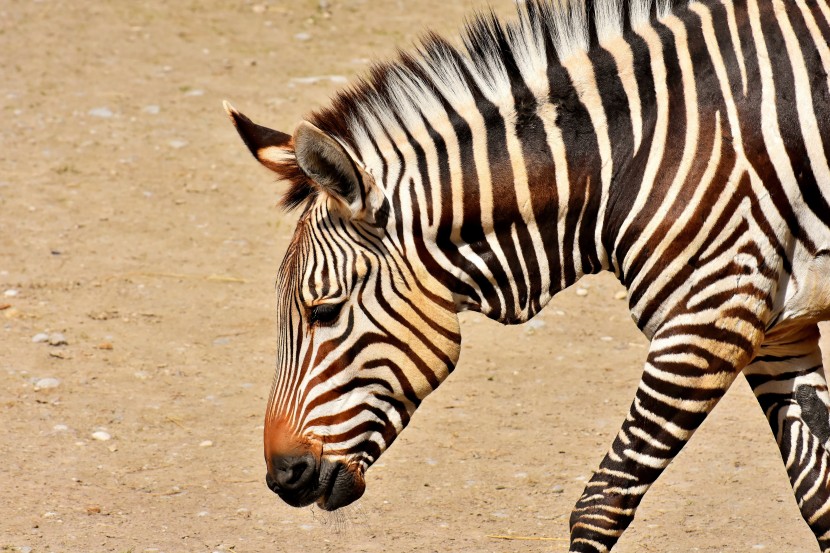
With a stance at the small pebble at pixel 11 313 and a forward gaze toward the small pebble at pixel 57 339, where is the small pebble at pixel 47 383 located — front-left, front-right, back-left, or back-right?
front-right

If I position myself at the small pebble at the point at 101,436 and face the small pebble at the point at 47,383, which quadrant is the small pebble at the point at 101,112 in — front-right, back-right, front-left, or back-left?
front-right

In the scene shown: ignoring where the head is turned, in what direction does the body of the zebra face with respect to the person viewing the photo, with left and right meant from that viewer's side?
facing to the left of the viewer

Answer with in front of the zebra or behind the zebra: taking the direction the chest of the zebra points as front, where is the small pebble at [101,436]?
in front

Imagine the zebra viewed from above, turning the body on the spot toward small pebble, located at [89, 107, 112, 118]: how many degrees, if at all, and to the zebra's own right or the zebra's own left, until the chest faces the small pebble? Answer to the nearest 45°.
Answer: approximately 45° to the zebra's own right

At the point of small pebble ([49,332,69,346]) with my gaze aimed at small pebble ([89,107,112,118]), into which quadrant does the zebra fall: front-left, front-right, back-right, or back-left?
back-right

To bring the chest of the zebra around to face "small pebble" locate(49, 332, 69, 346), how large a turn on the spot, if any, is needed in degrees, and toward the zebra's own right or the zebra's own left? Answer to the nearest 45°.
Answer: approximately 45° to the zebra's own right

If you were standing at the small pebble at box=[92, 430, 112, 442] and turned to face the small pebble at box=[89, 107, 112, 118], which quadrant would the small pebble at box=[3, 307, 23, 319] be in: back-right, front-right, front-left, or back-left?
front-left

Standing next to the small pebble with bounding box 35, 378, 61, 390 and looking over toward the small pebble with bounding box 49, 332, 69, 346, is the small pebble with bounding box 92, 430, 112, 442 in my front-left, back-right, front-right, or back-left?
back-right

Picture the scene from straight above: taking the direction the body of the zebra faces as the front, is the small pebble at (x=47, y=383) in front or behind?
in front
